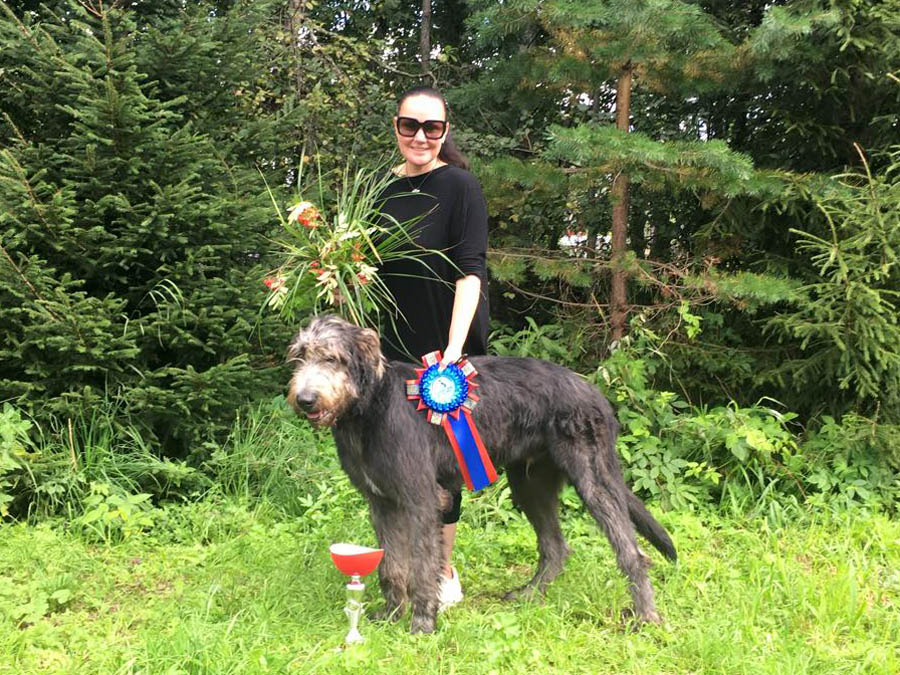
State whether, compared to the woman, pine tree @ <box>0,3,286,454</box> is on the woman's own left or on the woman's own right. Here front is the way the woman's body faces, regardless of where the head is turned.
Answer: on the woman's own right

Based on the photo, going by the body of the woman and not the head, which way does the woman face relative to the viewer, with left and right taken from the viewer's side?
facing the viewer and to the left of the viewer
